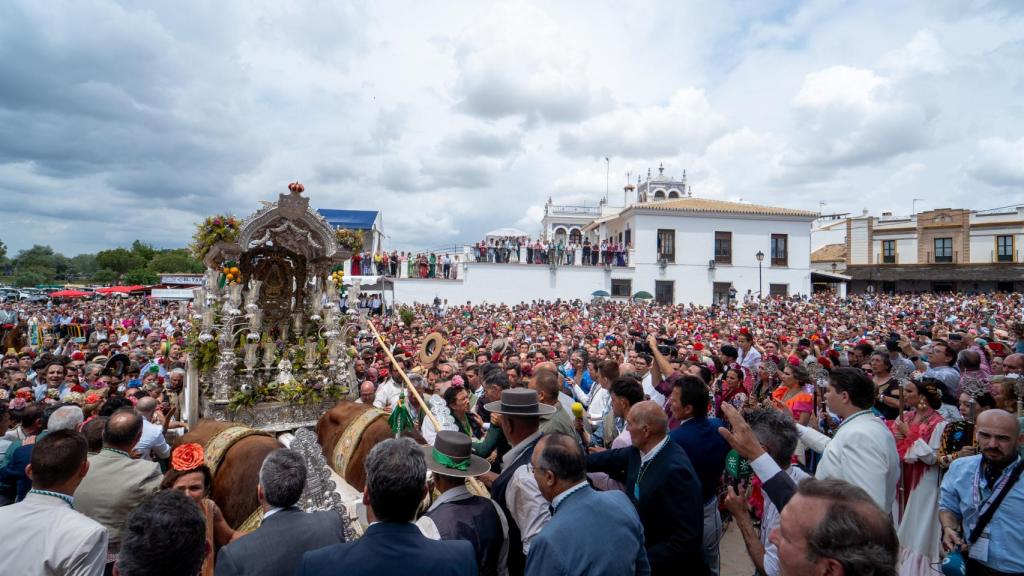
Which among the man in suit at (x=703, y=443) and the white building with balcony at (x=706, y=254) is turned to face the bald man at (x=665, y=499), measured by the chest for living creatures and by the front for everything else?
the white building with balcony

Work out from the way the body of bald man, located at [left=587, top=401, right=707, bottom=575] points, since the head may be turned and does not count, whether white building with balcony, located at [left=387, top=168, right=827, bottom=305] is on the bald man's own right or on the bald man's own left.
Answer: on the bald man's own right

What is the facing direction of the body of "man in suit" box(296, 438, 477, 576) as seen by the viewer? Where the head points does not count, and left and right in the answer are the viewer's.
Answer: facing away from the viewer

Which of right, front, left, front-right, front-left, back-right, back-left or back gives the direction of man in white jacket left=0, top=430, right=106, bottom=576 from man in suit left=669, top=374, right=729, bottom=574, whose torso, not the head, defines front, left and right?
left

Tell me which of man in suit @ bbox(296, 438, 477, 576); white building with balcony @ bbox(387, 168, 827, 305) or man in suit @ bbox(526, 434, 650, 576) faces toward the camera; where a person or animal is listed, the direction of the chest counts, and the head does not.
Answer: the white building with balcony

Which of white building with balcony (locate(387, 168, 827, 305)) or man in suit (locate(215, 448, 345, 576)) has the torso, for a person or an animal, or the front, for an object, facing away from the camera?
the man in suit

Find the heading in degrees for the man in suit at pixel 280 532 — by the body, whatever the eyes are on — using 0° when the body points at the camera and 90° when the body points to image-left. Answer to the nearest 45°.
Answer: approximately 180°

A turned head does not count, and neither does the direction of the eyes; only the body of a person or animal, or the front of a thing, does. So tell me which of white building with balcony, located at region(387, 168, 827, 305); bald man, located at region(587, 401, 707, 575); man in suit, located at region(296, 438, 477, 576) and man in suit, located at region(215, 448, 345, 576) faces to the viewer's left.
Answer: the bald man

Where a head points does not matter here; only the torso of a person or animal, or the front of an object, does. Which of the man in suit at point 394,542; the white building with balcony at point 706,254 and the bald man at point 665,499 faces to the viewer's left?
the bald man

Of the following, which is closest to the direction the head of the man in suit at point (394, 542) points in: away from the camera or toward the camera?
away from the camera

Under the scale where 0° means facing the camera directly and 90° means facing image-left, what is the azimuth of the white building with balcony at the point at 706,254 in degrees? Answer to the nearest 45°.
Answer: approximately 0°
